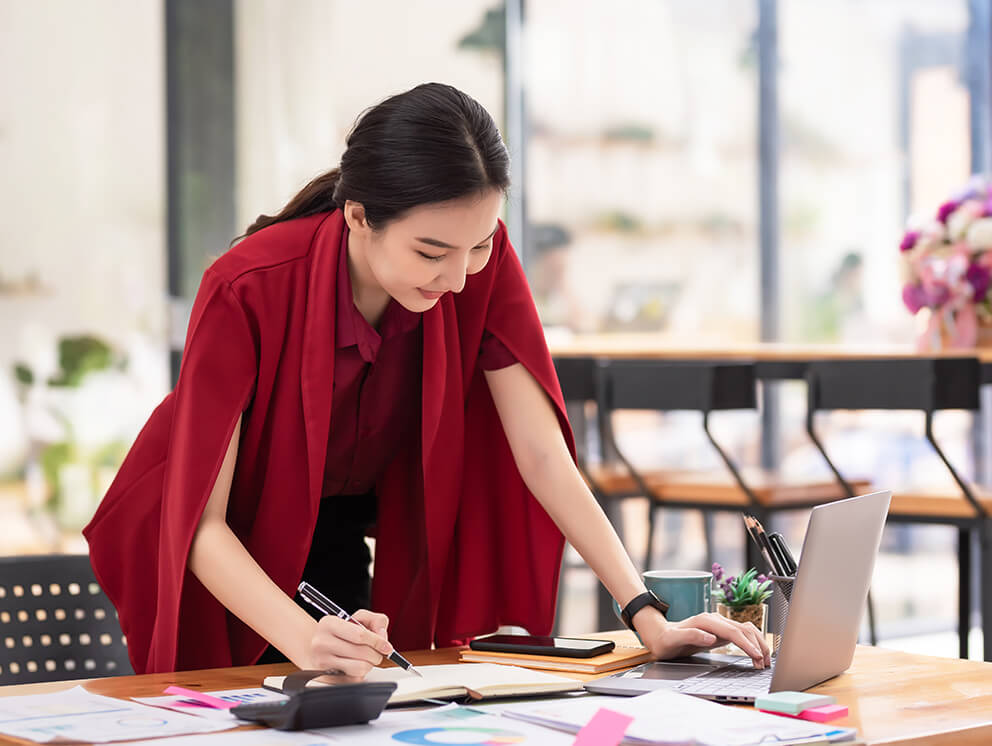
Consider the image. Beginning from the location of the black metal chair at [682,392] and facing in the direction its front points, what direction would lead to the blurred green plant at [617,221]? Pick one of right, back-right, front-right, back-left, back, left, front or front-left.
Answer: front-left

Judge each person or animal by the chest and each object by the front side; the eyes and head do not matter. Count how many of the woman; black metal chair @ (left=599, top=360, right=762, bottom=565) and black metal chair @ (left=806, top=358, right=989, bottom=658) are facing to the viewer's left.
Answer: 0

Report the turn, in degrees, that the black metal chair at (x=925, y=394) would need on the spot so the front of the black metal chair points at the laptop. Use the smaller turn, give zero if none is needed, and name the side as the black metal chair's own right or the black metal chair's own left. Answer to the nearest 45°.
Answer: approximately 135° to the black metal chair's own right

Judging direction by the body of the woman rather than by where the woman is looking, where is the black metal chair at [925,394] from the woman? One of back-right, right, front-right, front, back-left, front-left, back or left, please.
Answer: left

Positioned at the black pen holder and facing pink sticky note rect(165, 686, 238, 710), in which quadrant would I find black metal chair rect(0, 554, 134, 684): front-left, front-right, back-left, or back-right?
front-right

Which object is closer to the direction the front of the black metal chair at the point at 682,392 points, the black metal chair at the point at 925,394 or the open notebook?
the black metal chair

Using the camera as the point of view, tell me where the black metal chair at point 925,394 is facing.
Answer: facing away from the viewer and to the right of the viewer

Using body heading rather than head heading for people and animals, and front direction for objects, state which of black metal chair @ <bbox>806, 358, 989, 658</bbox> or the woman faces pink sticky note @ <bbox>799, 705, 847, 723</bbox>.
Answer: the woman

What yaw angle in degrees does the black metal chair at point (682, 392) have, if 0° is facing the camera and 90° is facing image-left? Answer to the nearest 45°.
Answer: approximately 225°

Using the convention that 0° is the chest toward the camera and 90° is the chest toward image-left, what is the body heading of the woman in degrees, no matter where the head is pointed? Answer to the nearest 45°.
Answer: approximately 315°

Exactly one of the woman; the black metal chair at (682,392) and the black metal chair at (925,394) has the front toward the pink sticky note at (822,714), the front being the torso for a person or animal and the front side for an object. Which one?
the woman

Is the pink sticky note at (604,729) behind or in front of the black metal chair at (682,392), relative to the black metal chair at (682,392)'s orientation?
behind

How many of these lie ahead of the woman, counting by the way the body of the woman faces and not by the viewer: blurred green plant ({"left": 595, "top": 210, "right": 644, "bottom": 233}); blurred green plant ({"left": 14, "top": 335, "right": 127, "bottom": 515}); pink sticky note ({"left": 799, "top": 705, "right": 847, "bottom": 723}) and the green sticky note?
2
